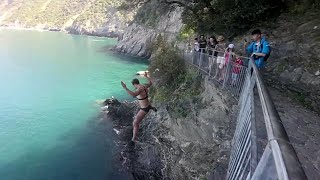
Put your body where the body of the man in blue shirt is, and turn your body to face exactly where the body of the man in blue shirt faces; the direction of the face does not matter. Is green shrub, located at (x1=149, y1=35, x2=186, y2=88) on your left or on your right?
on your right

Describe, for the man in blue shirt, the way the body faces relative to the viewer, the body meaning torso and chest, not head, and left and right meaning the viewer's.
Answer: facing the viewer and to the left of the viewer
